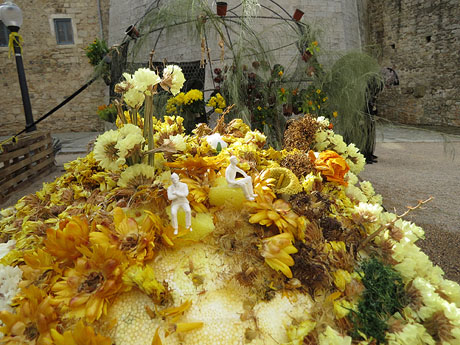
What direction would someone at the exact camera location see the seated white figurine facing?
facing the viewer and to the right of the viewer

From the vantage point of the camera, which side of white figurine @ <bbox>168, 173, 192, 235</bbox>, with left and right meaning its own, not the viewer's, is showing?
front

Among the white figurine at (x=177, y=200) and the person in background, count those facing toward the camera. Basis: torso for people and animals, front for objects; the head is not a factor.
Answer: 1

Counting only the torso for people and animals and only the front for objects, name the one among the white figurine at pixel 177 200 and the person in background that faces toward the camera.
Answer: the white figurine

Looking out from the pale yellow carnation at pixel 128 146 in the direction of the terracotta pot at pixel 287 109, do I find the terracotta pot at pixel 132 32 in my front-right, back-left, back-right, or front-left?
front-left
